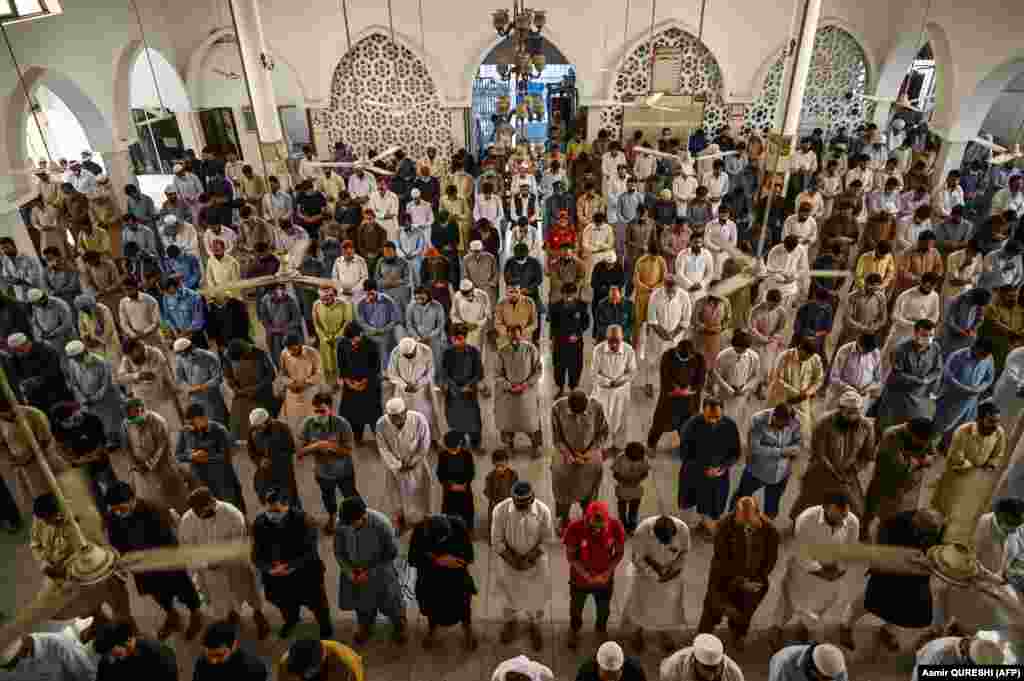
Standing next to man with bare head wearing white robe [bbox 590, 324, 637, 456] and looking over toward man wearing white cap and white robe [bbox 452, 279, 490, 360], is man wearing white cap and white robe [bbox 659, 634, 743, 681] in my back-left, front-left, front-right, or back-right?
back-left

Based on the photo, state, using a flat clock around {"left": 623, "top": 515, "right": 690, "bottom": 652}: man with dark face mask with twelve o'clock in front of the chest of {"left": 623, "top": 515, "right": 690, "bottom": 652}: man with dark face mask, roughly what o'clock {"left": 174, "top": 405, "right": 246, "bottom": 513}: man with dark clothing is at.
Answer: {"left": 174, "top": 405, "right": 246, "bottom": 513}: man with dark clothing is roughly at 3 o'clock from {"left": 623, "top": 515, "right": 690, "bottom": 652}: man with dark face mask.

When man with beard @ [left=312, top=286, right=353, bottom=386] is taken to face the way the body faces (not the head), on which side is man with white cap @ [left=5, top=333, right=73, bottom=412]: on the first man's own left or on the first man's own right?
on the first man's own right

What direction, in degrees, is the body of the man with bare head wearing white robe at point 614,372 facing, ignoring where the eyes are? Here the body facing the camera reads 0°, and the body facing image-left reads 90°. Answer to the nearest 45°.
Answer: approximately 0°

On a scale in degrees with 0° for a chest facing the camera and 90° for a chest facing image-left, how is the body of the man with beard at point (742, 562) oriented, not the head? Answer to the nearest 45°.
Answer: approximately 0°

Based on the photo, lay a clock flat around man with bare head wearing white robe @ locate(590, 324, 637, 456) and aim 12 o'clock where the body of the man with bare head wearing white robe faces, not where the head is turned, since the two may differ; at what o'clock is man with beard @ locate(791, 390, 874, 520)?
The man with beard is roughly at 10 o'clock from the man with bare head wearing white robe.
